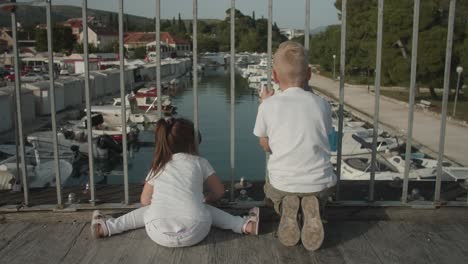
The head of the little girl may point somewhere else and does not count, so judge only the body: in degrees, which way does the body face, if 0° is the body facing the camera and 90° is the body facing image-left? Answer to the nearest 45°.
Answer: approximately 180°

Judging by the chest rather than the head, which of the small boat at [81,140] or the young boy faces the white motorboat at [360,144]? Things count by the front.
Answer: the young boy
